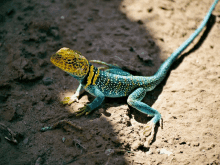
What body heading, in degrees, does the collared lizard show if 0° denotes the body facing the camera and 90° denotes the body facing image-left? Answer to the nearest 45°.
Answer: approximately 90°
